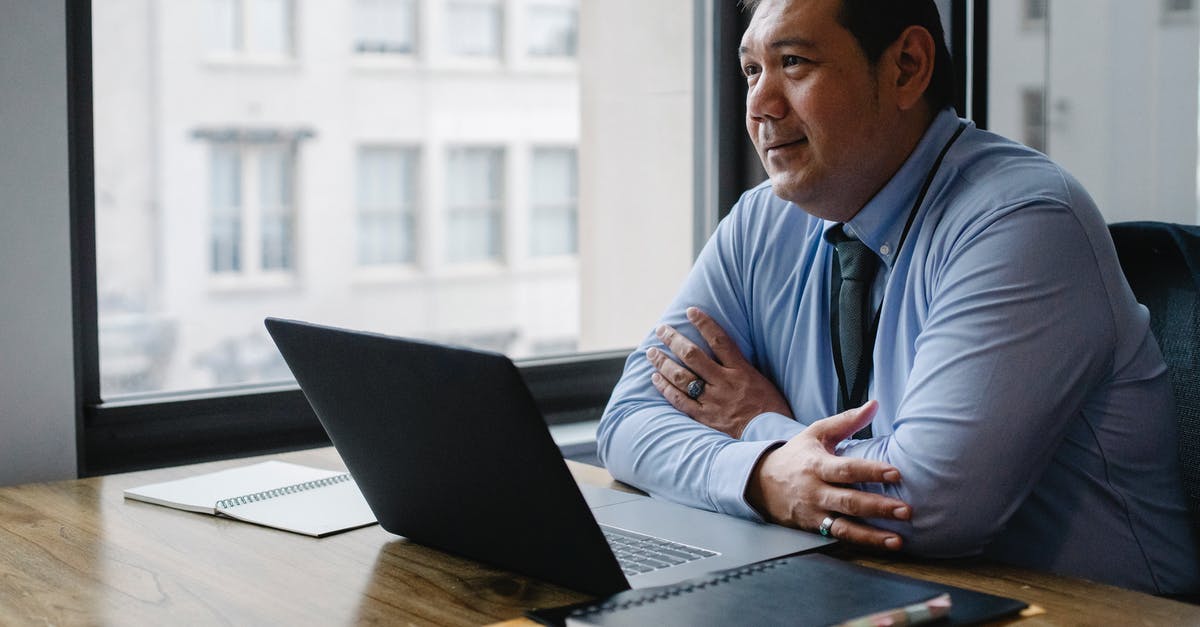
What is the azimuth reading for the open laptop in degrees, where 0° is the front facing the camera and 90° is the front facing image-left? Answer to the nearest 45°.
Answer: approximately 225°

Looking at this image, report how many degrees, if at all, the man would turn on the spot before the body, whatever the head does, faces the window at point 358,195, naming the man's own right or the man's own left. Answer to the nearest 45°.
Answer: approximately 90° to the man's own right

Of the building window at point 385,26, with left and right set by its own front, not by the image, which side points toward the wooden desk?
front

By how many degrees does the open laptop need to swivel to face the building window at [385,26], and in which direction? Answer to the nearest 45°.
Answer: approximately 45° to its left

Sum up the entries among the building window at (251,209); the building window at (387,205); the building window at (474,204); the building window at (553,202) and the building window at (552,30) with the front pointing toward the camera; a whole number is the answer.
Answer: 5

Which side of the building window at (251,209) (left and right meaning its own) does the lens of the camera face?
front

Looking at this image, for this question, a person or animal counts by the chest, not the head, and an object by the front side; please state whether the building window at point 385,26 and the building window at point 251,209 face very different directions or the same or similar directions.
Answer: same or similar directions

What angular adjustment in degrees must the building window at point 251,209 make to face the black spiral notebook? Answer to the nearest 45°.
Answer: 0° — it already faces it

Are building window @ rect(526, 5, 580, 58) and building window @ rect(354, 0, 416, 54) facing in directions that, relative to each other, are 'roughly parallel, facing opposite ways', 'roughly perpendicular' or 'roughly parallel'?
roughly parallel

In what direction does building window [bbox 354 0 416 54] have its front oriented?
toward the camera

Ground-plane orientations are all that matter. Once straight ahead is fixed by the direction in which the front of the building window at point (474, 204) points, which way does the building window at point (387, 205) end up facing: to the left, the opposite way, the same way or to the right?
the same way

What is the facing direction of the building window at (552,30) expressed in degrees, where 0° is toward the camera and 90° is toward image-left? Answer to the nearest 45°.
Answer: approximately 0°
